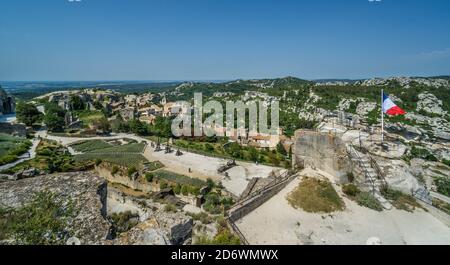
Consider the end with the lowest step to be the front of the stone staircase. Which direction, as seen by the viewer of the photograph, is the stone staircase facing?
facing the viewer and to the right of the viewer

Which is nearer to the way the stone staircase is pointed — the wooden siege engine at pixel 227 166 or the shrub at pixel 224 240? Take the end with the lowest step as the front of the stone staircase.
the shrub

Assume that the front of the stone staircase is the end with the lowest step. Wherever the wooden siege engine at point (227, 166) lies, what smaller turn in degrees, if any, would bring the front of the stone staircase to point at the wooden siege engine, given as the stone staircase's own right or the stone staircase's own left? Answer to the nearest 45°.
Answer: approximately 180°

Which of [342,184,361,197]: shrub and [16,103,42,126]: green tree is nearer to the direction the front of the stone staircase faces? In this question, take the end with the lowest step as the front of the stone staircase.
the shrub

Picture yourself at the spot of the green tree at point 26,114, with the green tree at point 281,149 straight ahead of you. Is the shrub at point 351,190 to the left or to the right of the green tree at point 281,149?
right

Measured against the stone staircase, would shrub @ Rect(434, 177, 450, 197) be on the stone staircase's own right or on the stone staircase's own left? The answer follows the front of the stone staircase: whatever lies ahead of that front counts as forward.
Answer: on the stone staircase's own left

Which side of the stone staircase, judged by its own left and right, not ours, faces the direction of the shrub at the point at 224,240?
right

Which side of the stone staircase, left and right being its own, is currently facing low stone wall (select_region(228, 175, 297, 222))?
right

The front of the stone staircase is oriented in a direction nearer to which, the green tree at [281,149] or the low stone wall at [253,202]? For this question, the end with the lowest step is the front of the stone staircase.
the low stone wall
